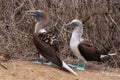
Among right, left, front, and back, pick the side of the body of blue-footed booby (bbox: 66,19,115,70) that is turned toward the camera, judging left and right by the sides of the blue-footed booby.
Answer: left

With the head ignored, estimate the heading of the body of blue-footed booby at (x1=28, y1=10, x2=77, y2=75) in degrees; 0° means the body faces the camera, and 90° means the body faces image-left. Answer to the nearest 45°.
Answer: approximately 135°

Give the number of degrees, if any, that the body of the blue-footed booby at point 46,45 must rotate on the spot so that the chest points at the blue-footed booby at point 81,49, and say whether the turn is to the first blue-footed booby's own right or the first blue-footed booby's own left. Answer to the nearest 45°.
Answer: approximately 135° to the first blue-footed booby's own right

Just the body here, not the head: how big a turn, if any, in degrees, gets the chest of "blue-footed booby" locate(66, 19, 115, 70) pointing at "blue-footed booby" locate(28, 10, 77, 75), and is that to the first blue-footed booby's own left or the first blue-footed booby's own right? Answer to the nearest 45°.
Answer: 0° — it already faces it
